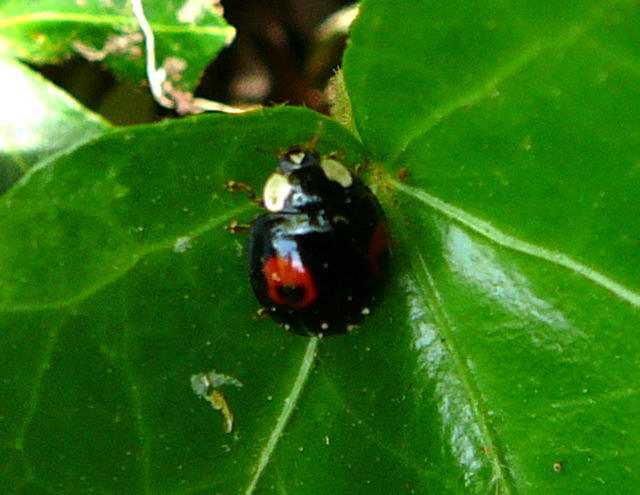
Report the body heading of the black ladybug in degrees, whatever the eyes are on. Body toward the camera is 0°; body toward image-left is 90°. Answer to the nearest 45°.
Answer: approximately 180°
